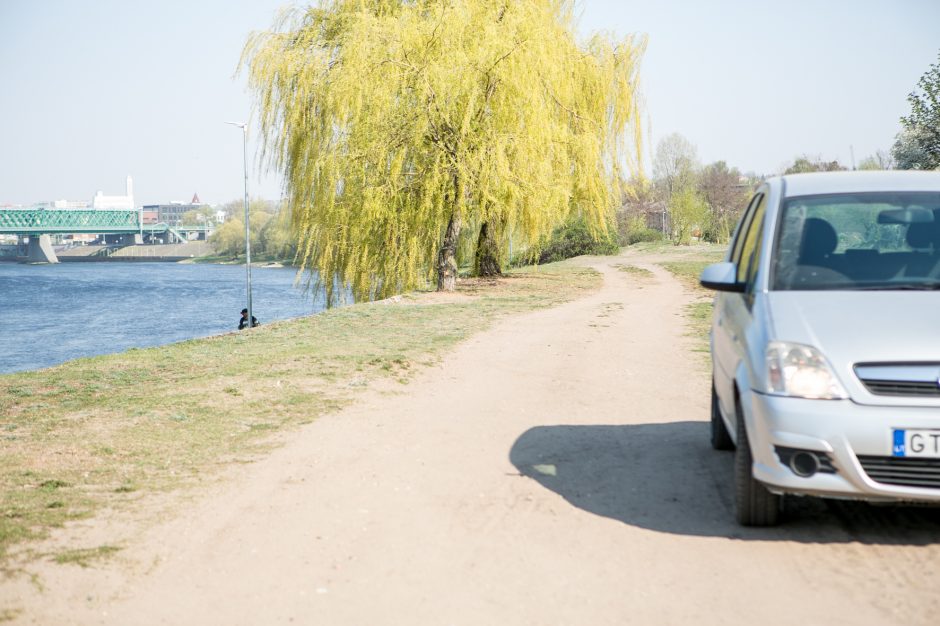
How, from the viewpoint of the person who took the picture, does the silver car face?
facing the viewer

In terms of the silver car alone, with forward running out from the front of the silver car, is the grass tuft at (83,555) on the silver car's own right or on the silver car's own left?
on the silver car's own right
